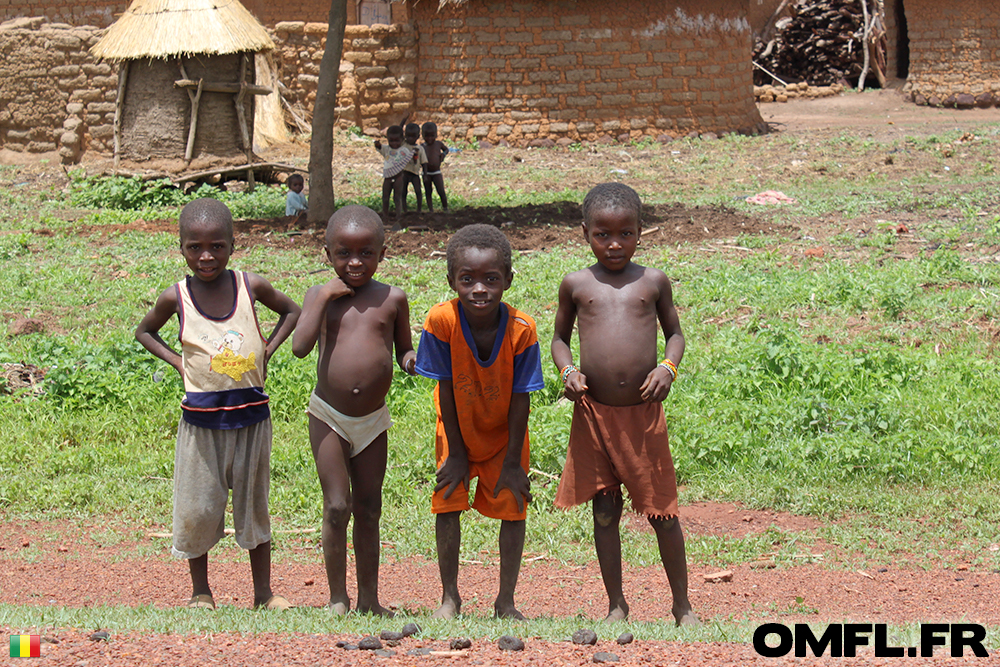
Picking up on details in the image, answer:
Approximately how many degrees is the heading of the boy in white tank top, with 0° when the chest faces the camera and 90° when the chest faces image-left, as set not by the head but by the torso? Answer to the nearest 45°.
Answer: approximately 0°

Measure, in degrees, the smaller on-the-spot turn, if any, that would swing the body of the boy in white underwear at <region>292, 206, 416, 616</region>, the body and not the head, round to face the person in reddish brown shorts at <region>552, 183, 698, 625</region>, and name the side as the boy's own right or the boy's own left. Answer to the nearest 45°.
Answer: approximately 90° to the boy's own left

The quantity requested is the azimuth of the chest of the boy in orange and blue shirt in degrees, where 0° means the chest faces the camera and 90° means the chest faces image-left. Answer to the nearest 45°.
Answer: approximately 0°

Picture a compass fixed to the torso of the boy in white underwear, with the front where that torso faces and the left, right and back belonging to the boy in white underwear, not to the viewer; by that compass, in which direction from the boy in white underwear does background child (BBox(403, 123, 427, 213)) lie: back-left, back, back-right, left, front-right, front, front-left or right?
back

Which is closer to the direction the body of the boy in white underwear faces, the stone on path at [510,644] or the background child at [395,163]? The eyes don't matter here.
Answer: the stone on path

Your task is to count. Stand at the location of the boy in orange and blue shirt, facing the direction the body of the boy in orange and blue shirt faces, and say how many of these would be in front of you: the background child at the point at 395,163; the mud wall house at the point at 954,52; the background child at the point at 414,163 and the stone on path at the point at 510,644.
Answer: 1

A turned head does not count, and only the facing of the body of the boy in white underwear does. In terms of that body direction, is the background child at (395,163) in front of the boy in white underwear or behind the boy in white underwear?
behind

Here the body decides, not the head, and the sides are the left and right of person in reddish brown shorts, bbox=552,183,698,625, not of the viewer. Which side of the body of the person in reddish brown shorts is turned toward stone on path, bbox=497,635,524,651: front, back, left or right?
front

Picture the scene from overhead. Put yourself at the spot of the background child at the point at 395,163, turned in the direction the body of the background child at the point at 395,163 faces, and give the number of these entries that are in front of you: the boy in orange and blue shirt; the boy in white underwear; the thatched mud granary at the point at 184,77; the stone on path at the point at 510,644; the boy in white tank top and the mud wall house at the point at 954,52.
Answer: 4
